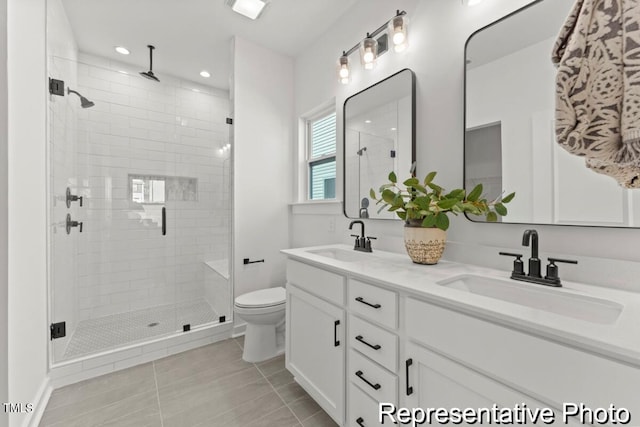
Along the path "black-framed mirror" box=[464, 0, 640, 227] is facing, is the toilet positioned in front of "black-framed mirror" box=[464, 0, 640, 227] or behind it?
in front

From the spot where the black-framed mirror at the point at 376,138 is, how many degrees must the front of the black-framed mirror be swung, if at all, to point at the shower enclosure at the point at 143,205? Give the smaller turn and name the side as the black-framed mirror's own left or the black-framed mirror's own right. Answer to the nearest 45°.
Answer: approximately 45° to the black-framed mirror's own right

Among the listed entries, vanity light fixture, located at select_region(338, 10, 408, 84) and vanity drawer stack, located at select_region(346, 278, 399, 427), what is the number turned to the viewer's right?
0

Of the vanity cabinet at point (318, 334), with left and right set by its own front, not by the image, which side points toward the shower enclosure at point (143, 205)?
right

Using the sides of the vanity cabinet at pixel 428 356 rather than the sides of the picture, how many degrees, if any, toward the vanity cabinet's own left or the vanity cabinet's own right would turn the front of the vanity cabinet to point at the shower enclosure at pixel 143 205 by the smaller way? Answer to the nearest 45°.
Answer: approximately 45° to the vanity cabinet's own right

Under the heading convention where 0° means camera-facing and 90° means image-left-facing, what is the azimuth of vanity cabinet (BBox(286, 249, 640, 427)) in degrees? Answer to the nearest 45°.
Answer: approximately 45°
